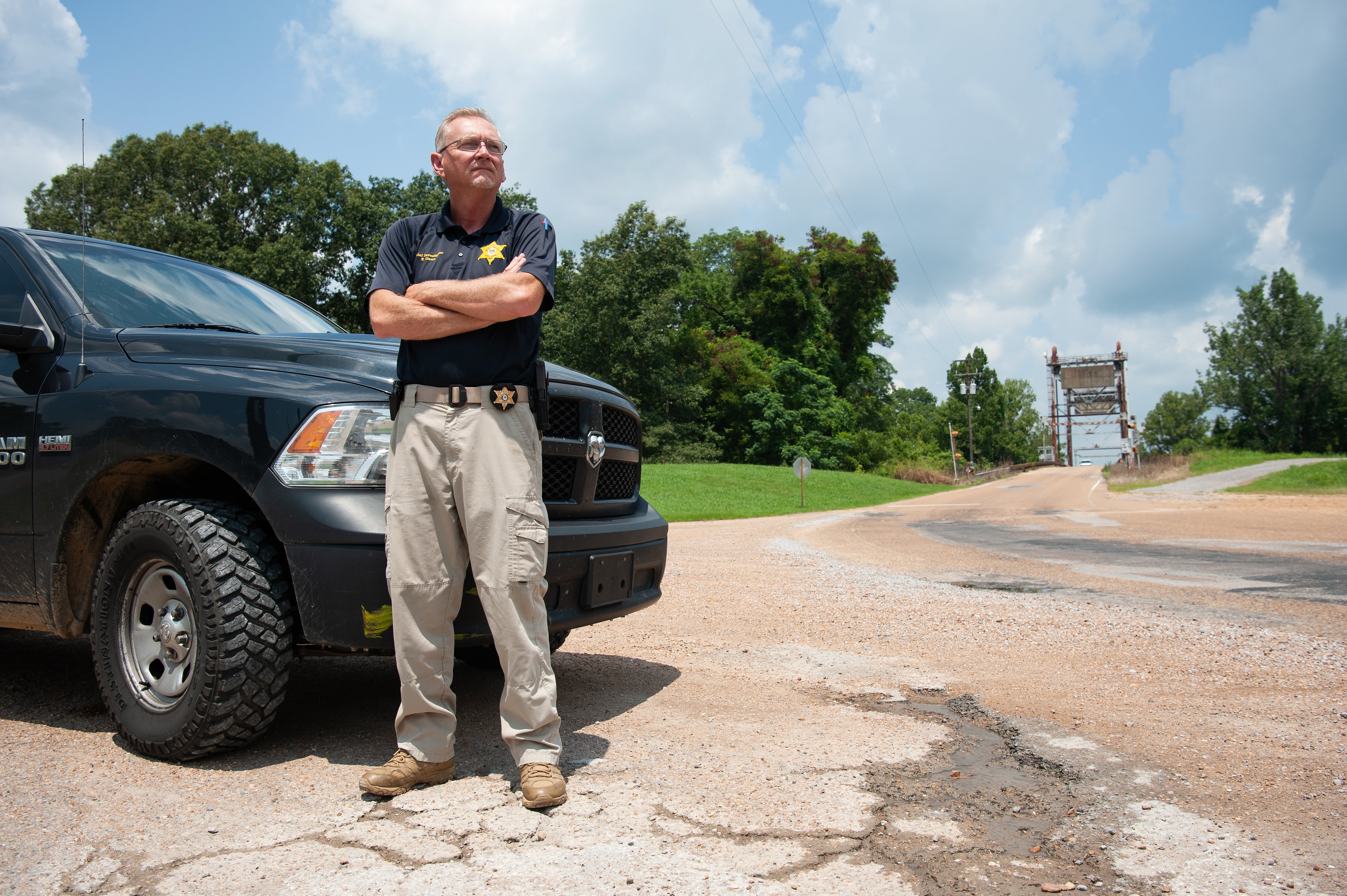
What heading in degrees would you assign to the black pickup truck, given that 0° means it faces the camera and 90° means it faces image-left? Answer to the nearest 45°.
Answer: approximately 315°

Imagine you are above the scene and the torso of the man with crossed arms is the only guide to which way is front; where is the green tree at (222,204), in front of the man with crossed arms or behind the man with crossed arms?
behind

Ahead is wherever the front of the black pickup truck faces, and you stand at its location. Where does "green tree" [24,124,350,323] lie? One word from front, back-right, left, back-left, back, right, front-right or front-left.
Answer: back-left
